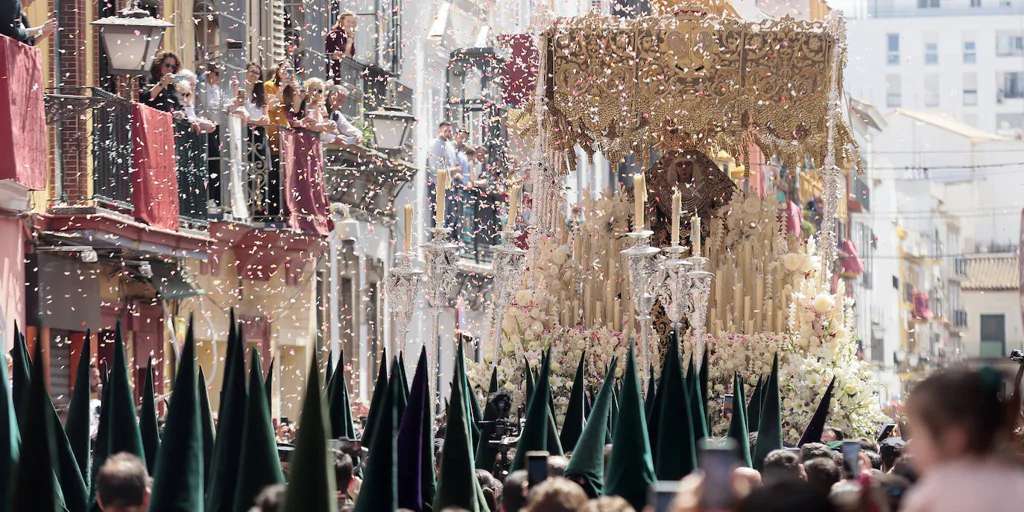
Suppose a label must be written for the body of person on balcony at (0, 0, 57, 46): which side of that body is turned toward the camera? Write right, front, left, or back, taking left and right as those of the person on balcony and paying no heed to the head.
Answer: right

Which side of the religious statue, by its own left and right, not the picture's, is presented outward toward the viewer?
front

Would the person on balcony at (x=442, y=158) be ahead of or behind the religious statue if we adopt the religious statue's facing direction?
behind

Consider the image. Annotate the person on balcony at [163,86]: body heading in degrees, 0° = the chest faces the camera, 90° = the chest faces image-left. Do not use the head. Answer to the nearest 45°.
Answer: approximately 315°

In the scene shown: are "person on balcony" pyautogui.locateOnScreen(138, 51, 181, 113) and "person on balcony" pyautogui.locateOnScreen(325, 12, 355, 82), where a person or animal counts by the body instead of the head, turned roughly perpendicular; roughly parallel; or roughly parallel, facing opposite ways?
roughly parallel

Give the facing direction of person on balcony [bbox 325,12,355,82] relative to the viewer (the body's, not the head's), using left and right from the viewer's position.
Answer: facing the viewer and to the right of the viewer

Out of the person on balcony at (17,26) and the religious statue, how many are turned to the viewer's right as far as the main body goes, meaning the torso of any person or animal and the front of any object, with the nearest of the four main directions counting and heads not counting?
1

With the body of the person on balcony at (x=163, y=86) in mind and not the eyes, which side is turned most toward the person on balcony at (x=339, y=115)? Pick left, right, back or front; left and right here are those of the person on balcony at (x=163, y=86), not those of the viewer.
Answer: left

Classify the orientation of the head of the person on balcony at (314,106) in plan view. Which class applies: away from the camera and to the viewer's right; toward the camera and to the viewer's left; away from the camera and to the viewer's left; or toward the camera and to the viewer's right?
toward the camera and to the viewer's right

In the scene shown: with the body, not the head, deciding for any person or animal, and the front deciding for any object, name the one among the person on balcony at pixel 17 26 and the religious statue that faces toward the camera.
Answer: the religious statue
